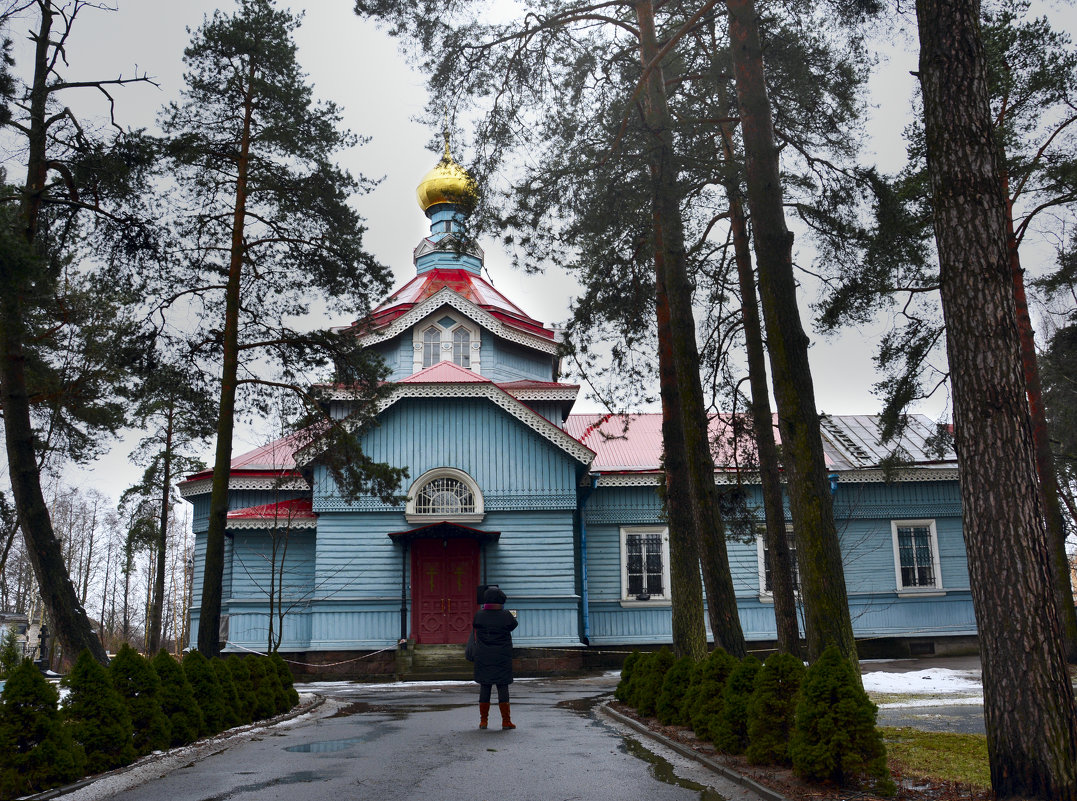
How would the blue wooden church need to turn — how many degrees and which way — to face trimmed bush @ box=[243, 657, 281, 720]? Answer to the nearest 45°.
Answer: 0° — it already faces it

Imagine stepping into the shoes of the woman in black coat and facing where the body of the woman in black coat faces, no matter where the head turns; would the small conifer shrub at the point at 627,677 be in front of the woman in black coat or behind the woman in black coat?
in front

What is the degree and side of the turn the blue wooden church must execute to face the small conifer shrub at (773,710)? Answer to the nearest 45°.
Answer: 0° — it already faces it

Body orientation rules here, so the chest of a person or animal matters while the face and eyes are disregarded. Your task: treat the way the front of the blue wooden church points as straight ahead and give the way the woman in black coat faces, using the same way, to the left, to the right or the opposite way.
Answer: the opposite way

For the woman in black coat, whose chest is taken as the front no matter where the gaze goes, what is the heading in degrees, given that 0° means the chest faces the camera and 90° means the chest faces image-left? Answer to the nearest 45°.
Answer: approximately 180°

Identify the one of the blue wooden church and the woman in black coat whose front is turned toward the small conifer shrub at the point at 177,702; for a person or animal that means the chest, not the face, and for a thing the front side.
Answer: the blue wooden church

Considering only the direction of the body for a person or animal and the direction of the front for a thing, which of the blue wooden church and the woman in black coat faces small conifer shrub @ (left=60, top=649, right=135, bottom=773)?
the blue wooden church

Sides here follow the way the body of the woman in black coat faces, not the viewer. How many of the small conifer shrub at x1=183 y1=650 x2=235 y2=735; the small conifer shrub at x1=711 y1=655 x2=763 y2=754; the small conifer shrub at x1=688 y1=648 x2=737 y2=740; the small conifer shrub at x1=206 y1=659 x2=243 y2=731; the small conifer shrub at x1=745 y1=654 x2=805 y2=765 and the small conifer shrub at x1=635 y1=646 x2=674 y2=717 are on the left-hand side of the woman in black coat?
2

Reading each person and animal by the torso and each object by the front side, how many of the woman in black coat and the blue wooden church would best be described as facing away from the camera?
1

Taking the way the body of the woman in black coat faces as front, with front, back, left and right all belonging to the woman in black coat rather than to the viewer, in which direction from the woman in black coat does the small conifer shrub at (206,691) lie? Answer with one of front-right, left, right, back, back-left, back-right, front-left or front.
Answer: left

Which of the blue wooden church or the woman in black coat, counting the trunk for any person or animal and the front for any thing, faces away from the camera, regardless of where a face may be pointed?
the woman in black coat

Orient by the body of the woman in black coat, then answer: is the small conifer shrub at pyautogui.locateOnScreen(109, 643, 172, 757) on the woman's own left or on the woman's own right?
on the woman's own left

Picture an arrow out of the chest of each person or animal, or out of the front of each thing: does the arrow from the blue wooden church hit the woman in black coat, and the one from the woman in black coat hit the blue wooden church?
yes

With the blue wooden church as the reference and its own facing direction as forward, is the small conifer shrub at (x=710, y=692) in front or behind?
in front
